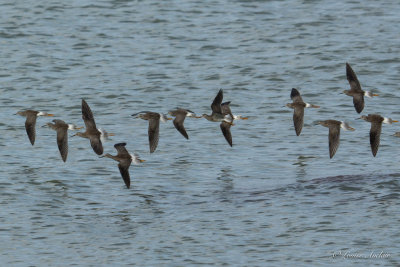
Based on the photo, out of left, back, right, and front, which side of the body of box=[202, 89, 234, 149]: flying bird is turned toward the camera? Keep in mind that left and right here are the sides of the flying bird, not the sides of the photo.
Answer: left

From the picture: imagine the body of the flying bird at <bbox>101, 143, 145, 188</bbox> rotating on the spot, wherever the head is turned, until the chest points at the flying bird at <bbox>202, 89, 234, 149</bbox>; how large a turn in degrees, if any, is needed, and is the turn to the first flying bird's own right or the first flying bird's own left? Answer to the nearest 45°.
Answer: approximately 135° to the first flying bird's own right

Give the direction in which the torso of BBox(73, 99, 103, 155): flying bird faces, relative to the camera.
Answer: to the viewer's left

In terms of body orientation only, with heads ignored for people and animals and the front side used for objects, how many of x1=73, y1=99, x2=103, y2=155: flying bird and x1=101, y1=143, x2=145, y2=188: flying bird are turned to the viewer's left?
2

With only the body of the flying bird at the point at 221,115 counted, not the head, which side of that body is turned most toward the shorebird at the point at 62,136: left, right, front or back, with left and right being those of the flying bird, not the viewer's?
front

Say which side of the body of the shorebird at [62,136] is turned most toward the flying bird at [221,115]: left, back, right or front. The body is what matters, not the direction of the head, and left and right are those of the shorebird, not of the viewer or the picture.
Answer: back

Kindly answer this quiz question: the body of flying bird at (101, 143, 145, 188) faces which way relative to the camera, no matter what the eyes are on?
to the viewer's left

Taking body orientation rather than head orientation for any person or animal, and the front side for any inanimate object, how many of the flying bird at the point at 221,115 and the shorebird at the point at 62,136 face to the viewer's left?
2

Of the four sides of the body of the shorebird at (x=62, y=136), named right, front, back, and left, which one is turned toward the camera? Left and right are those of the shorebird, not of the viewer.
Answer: left
